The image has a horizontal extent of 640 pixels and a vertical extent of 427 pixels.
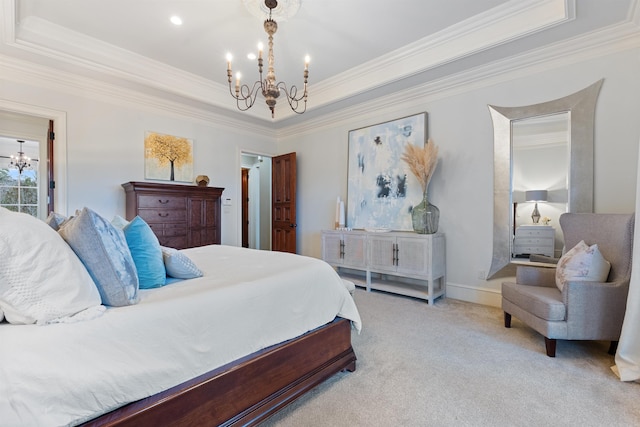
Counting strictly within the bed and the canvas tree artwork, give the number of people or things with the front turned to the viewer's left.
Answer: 0

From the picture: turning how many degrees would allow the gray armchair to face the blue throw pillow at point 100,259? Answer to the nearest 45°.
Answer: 0° — it already faces it

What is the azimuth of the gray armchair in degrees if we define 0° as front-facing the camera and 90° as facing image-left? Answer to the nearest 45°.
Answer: approximately 45°

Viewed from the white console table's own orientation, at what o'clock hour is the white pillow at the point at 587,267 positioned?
The white pillow is roughly at 9 o'clock from the white console table.

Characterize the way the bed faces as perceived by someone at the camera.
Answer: facing away from the viewer and to the right of the viewer

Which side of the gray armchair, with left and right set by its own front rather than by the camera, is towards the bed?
front

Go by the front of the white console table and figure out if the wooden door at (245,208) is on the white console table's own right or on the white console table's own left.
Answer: on the white console table's own right
